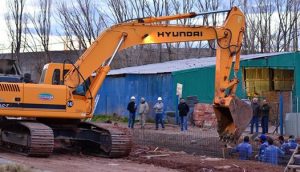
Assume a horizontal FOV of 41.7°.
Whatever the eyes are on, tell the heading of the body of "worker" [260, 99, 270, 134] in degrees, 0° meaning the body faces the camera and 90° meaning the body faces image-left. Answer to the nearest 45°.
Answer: approximately 0°

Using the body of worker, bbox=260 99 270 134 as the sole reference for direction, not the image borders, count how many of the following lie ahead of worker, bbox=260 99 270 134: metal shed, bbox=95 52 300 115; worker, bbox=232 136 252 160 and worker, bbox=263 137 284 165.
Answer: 2

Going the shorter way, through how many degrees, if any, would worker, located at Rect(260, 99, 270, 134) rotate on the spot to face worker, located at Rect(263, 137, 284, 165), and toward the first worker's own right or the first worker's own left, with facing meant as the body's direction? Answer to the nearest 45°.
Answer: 0° — they already face them

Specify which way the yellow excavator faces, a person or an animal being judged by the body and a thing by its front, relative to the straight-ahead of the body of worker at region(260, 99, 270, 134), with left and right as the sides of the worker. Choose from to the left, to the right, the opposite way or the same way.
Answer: to the left

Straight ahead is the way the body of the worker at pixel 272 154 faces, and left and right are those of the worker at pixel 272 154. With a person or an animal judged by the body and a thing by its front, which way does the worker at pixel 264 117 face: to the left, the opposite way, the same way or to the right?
the opposite way

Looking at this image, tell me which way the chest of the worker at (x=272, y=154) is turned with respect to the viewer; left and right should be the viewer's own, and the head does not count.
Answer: facing away from the viewer

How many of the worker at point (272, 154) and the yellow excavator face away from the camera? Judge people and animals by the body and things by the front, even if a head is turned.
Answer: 1

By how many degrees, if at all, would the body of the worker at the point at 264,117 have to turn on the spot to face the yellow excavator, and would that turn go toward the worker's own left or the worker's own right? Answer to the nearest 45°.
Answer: approximately 45° to the worker's own right

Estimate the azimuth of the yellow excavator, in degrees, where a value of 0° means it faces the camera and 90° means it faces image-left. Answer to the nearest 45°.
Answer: approximately 270°

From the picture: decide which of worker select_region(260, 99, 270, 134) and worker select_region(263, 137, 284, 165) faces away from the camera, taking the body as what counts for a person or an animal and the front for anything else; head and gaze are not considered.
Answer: worker select_region(263, 137, 284, 165)
